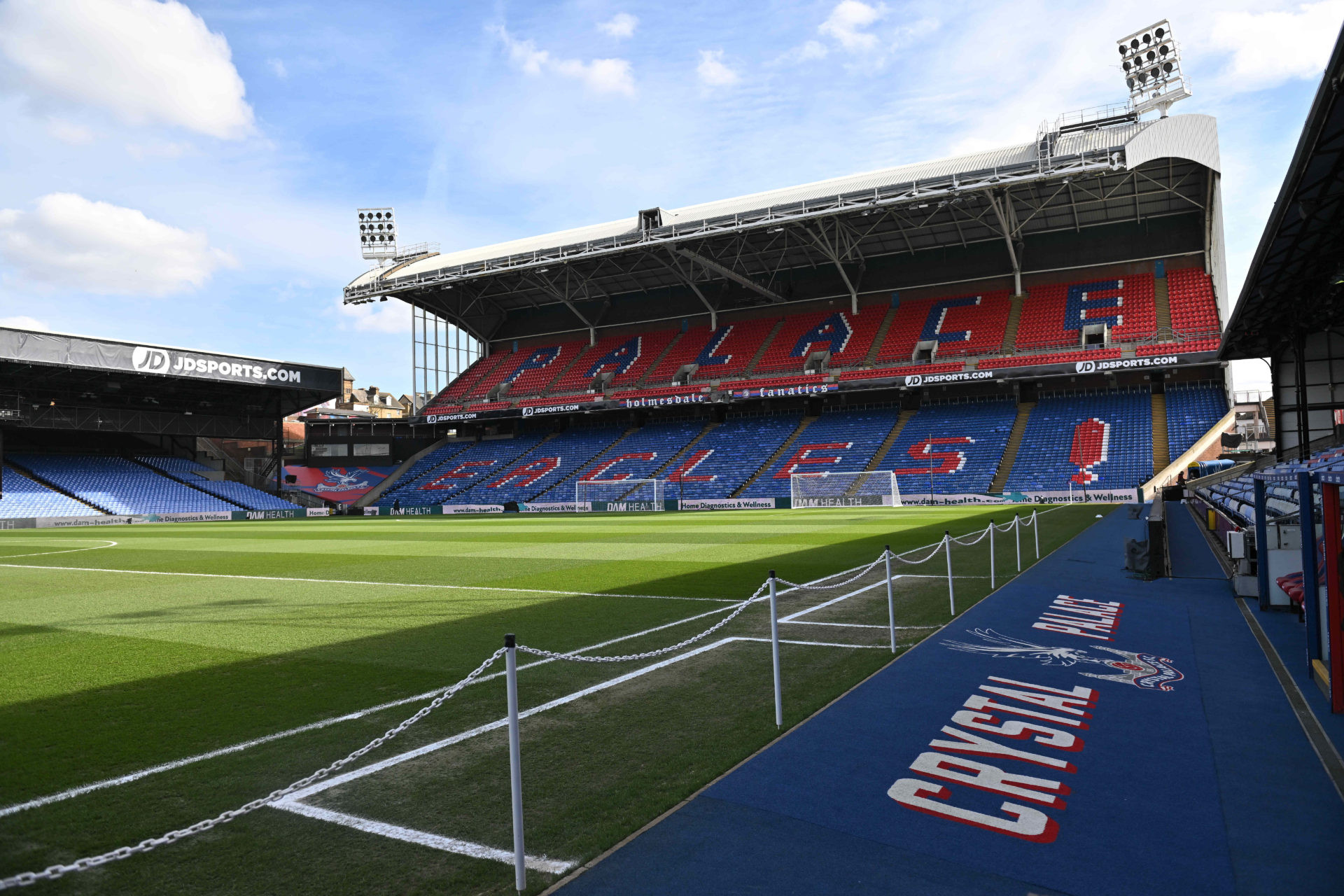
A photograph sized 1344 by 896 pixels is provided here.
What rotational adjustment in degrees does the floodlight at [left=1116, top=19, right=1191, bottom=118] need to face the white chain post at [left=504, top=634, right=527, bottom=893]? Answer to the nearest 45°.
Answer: approximately 45° to its left

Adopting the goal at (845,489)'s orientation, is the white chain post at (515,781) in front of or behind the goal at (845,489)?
in front

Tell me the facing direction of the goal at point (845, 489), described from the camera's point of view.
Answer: facing the viewer

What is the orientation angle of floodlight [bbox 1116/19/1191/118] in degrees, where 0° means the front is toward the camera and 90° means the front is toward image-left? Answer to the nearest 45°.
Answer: approximately 45°
